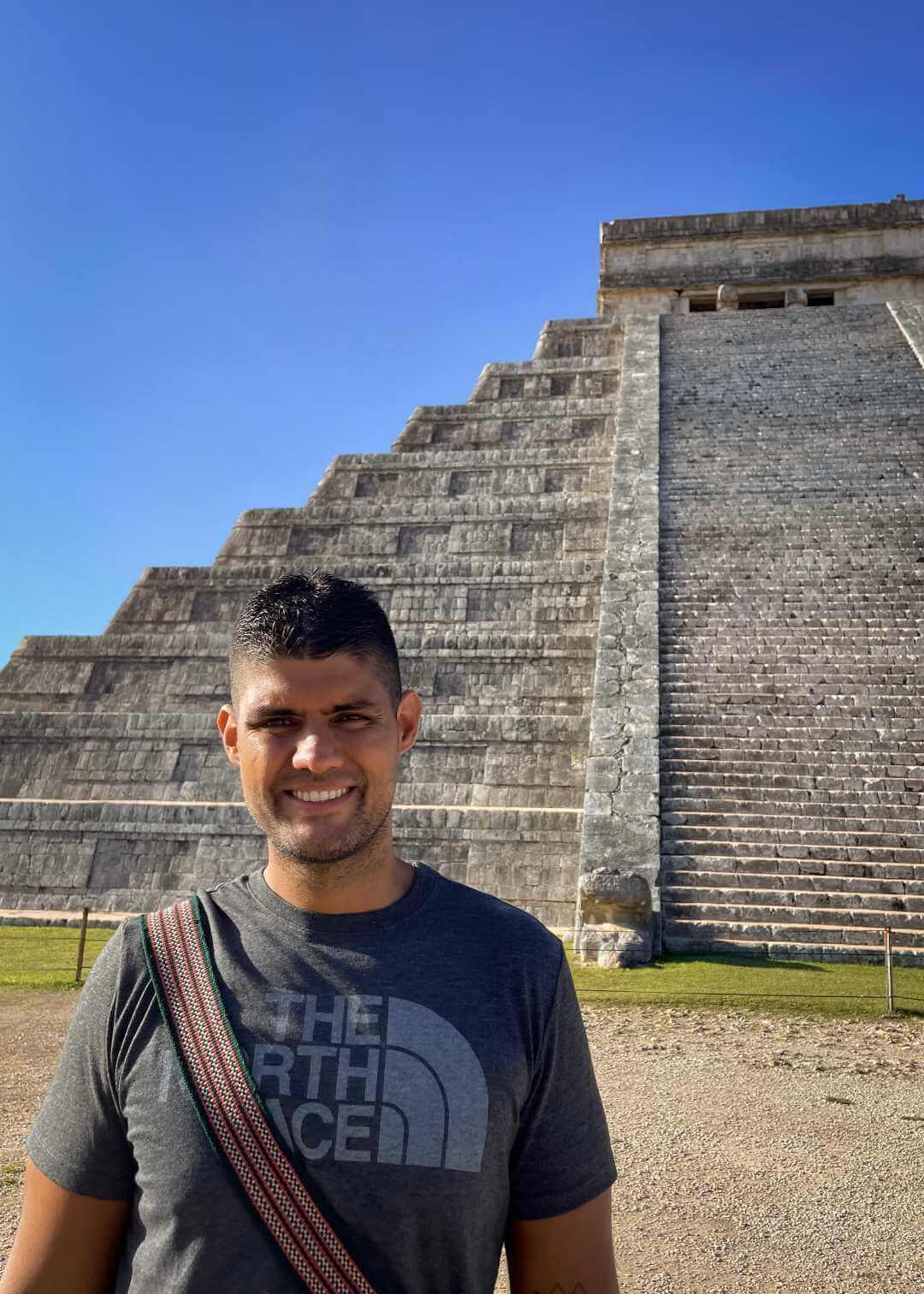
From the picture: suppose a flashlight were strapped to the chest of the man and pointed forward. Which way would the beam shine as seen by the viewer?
toward the camera

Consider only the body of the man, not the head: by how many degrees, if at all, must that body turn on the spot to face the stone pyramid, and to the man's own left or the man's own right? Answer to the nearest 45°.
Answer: approximately 180°
